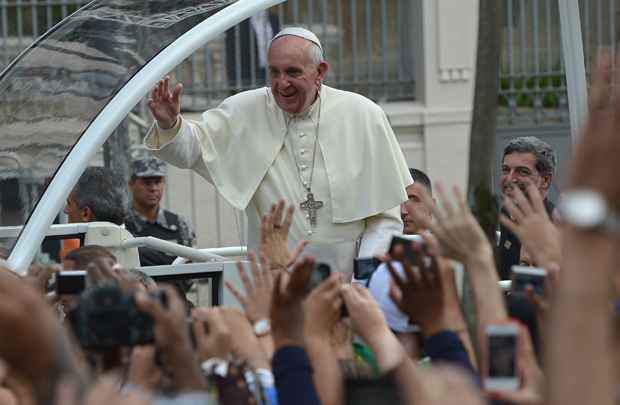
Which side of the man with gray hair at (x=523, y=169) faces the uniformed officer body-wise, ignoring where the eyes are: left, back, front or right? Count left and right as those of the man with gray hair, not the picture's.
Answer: right

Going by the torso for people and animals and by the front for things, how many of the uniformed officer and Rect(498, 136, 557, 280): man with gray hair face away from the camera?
0

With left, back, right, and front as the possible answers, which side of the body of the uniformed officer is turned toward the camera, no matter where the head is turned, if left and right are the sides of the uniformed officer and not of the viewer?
front

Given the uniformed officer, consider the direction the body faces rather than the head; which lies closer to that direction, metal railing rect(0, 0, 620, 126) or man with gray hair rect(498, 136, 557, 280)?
the man with gray hair

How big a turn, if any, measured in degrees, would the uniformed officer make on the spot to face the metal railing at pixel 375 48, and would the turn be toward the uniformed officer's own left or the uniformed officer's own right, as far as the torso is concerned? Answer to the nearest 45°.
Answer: approximately 135° to the uniformed officer's own left

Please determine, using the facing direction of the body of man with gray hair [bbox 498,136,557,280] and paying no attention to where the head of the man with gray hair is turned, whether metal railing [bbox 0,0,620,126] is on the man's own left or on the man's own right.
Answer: on the man's own right

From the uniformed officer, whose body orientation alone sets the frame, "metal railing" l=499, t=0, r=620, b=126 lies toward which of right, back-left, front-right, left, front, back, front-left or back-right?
back-left

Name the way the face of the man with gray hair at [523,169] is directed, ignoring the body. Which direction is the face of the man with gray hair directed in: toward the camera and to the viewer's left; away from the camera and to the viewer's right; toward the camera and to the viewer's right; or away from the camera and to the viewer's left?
toward the camera and to the viewer's left

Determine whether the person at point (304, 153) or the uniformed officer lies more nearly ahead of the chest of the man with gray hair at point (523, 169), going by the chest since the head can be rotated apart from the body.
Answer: the person

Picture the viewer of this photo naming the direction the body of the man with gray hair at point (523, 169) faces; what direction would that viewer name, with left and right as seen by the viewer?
facing the viewer and to the left of the viewer

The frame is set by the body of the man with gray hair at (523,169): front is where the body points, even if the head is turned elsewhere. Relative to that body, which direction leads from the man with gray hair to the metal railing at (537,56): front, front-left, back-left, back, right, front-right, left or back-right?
back-right
